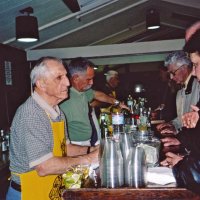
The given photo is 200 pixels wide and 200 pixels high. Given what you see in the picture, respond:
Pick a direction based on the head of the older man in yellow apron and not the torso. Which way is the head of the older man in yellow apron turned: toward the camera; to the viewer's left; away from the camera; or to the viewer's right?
to the viewer's right

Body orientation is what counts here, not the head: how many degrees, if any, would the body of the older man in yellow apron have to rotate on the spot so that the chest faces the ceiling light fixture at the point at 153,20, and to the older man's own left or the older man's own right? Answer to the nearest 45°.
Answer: approximately 45° to the older man's own left

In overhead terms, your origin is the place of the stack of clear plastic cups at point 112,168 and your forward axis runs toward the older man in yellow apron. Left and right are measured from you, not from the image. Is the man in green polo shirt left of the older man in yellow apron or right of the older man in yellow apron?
right

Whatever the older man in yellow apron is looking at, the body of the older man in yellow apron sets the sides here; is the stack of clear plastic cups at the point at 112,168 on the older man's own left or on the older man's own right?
on the older man's own right

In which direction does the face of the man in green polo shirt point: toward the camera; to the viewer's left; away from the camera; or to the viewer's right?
to the viewer's right

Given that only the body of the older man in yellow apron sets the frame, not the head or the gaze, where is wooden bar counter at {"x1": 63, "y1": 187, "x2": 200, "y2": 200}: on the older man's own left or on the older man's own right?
on the older man's own right

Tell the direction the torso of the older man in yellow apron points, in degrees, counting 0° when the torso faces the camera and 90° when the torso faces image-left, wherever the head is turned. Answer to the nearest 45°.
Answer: approximately 270°

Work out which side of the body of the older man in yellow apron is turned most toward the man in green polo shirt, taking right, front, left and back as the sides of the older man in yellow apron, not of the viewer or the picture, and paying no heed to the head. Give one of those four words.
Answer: left

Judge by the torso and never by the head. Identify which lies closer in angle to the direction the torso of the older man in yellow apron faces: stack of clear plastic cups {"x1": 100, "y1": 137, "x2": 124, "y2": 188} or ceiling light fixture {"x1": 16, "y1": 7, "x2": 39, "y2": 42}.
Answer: the stack of clear plastic cups
